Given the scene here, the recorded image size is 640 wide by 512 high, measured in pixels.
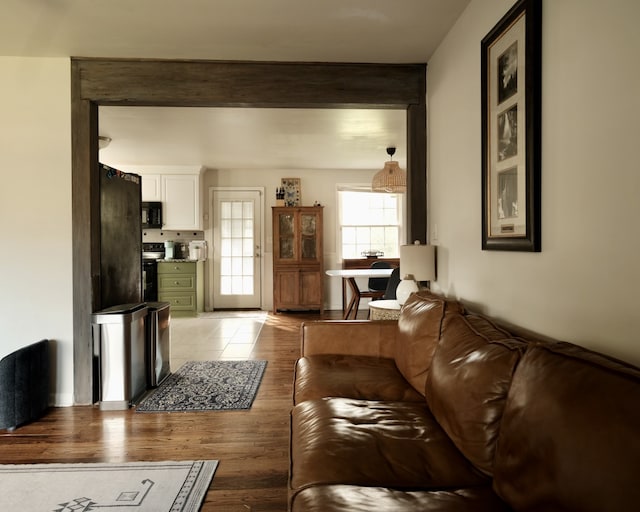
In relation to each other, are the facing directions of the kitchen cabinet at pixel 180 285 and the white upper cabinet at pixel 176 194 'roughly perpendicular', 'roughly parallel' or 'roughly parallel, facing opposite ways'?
roughly parallel

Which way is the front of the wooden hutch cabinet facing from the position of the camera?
facing the viewer

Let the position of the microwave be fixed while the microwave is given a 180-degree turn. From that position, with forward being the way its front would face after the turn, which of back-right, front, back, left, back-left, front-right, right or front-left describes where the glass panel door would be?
right

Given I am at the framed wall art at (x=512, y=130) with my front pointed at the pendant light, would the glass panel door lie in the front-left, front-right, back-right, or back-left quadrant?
front-left

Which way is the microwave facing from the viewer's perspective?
toward the camera

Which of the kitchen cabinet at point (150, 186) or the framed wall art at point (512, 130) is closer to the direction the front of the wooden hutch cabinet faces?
the framed wall art

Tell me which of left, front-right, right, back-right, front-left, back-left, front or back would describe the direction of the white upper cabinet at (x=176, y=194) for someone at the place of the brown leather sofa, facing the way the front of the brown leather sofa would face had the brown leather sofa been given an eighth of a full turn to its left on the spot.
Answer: right

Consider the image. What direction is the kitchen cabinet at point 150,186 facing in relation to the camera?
toward the camera

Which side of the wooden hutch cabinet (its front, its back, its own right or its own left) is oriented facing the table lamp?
front

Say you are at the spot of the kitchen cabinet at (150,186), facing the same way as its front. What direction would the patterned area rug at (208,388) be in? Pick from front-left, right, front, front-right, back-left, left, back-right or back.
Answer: front

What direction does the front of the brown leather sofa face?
to the viewer's left

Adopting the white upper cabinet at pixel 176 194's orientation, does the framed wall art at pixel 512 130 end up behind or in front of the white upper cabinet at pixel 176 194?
in front
